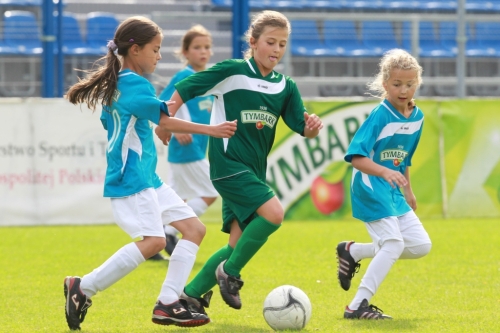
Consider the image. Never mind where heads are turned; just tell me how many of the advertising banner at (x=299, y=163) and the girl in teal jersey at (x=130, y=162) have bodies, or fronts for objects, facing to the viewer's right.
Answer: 1

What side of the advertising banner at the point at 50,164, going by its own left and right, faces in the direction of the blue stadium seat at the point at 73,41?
back

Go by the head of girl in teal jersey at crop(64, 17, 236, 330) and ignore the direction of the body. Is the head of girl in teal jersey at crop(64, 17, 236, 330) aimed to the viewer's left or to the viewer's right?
to the viewer's right

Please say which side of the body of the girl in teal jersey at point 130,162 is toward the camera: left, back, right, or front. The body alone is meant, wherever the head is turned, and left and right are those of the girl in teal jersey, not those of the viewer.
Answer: right

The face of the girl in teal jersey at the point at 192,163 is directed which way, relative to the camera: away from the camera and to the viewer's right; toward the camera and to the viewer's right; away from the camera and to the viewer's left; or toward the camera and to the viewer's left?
toward the camera and to the viewer's right

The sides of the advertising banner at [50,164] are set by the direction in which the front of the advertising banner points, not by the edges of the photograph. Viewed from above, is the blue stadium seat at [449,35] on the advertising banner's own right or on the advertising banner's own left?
on the advertising banner's own left

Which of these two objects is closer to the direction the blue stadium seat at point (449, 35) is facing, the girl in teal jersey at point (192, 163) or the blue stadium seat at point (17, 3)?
the girl in teal jersey

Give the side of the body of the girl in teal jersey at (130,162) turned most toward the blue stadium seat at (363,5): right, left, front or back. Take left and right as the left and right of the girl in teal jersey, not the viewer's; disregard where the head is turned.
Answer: left

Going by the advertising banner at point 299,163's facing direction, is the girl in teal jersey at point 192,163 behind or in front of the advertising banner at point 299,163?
in front

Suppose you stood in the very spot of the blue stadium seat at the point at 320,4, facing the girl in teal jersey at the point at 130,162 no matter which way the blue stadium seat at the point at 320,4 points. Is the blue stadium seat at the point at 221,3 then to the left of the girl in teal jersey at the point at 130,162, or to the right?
right

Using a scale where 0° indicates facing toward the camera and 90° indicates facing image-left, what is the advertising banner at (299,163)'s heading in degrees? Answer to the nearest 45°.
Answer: approximately 0°
